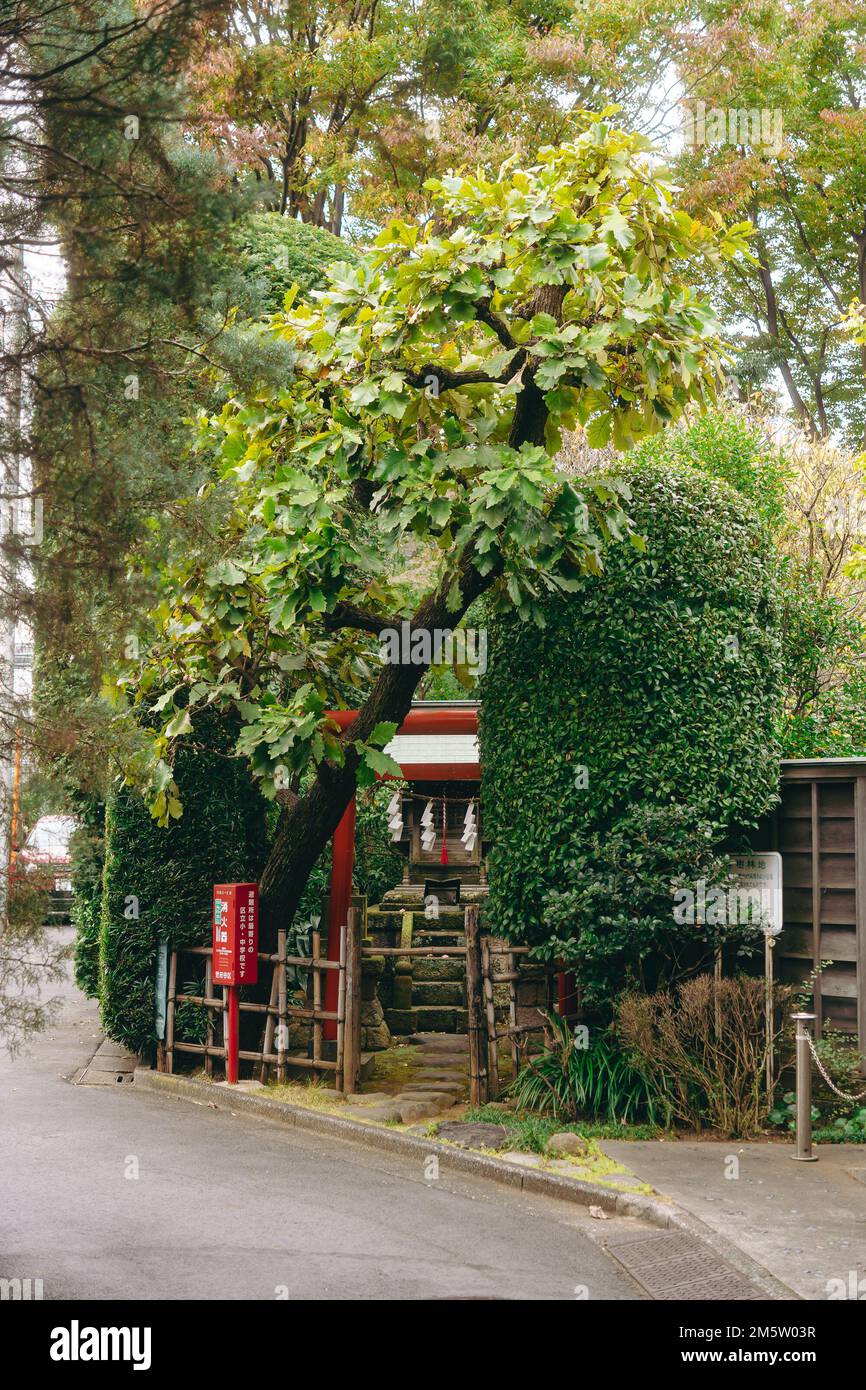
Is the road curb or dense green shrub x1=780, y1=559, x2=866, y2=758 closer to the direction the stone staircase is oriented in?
the road curb

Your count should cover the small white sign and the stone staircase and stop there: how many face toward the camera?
2

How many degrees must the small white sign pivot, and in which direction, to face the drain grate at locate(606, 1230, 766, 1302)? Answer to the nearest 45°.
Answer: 0° — it already faces it

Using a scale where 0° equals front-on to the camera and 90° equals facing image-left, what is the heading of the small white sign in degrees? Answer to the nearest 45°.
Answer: approximately 0°

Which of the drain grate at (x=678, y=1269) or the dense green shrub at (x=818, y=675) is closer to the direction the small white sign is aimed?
the drain grate
